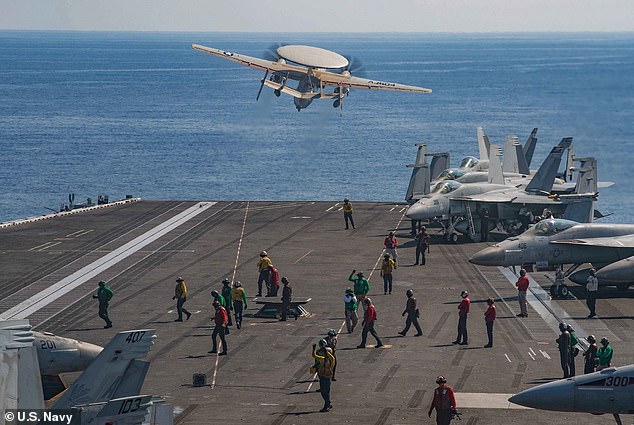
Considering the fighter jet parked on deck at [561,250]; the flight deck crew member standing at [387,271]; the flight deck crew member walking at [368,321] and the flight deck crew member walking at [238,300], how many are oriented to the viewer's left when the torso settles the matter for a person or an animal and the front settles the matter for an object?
2

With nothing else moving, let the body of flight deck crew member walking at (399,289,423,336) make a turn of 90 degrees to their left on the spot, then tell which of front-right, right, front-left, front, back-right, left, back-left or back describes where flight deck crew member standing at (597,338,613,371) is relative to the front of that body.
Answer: front-left

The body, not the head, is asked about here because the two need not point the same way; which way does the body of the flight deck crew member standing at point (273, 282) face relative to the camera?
to the viewer's left

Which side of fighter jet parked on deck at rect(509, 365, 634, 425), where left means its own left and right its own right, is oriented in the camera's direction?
left
